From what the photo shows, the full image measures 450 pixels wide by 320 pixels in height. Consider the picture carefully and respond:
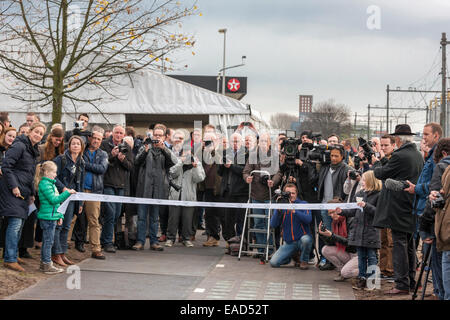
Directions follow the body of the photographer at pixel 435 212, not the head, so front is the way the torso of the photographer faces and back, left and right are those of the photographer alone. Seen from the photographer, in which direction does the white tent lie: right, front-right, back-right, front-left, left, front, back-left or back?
front-right

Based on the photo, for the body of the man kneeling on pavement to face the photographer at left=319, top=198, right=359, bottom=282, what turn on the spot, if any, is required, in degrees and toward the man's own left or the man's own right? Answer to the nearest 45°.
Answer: approximately 45° to the man's own left

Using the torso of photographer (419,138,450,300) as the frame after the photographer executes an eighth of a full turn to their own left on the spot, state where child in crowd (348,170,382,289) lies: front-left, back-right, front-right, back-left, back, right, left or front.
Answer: right

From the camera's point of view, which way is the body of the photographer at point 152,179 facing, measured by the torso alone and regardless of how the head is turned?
toward the camera

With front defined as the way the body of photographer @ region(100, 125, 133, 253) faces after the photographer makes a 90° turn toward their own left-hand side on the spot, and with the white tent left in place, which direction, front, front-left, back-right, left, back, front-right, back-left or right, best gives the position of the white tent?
front-left

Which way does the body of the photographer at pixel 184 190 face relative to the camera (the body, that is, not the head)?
toward the camera

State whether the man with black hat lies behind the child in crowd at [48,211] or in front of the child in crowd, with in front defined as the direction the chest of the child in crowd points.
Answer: in front

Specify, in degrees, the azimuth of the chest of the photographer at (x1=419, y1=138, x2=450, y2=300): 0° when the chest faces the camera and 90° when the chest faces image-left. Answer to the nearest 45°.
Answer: approximately 90°

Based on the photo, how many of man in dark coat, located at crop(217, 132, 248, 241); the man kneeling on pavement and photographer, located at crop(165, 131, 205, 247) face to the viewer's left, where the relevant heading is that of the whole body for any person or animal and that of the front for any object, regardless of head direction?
0

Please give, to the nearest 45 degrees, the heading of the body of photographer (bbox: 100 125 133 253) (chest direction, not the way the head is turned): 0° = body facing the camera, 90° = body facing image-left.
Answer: approximately 315°

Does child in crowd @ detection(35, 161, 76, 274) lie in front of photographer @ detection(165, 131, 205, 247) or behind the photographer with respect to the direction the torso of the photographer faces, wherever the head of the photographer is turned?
in front

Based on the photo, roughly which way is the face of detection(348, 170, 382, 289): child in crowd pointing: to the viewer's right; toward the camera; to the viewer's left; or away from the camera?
to the viewer's left

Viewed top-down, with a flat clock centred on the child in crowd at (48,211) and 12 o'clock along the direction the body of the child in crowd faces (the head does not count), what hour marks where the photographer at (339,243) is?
The photographer is roughly at 12 o'clock from the child in crowd.

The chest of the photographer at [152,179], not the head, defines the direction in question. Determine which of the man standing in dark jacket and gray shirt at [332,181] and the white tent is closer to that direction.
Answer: the man standing in dark jacket and gray shirt
